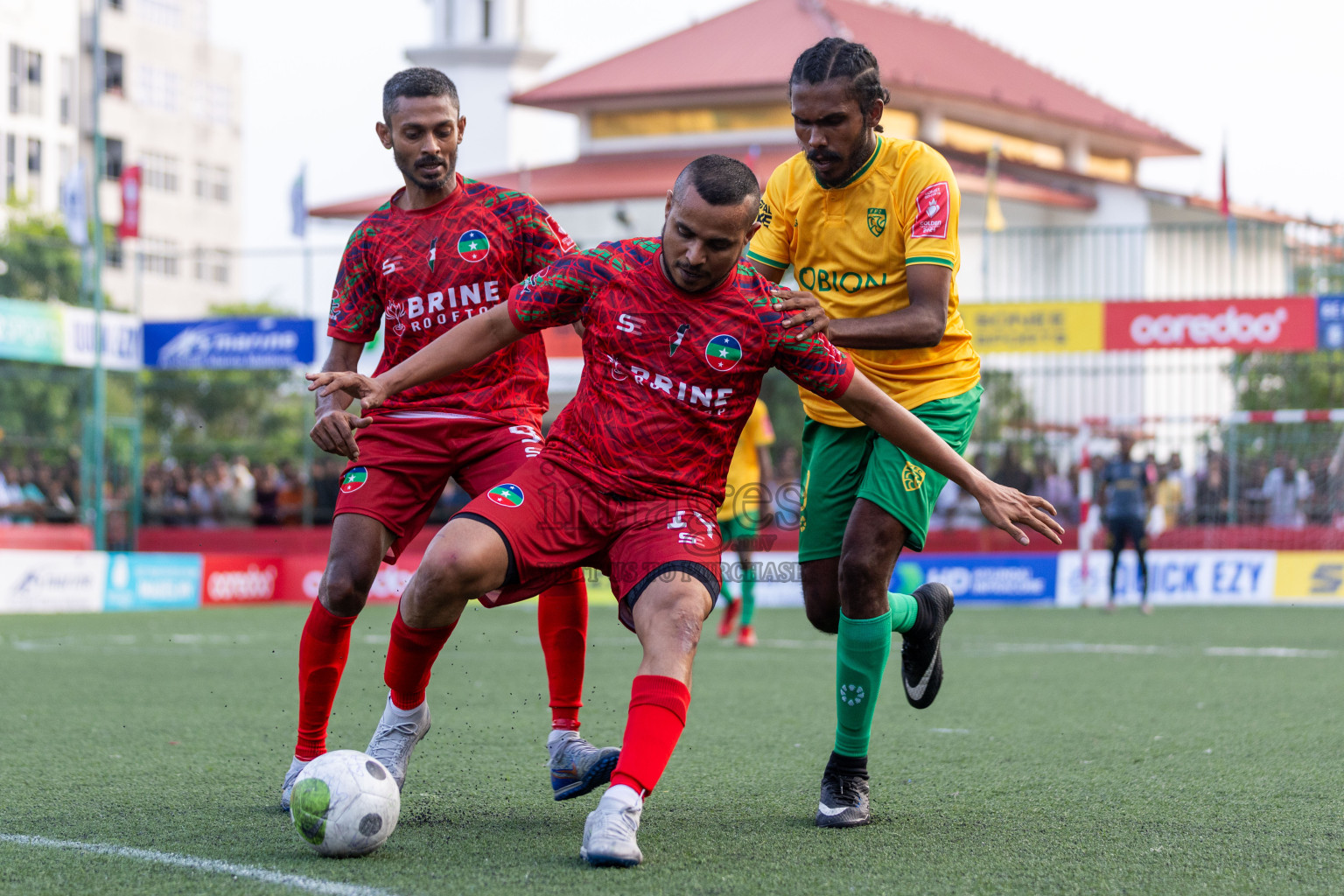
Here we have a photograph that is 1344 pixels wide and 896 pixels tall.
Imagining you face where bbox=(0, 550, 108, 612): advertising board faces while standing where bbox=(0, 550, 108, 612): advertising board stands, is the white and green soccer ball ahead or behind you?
ahead

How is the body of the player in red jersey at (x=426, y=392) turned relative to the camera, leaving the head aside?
toward the camera

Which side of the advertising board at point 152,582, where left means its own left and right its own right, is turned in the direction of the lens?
front

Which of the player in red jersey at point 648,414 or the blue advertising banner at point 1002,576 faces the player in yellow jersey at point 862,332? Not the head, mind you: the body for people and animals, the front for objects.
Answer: the blue advertising banner

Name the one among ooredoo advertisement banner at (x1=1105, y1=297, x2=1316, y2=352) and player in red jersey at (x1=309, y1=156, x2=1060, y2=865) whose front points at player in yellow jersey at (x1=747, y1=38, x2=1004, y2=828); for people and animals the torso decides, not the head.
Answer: the ooredoo advertisement banner

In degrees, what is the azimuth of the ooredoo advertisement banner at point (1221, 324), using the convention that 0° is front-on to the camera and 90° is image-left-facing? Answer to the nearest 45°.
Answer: approximately 0°

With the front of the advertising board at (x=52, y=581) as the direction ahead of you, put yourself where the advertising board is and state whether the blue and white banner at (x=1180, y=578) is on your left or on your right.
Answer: on your left

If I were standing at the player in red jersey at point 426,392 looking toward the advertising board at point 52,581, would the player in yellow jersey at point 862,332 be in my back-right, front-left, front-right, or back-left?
back-right

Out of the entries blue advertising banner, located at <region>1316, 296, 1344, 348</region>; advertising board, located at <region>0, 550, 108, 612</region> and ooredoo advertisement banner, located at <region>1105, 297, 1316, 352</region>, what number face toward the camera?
3

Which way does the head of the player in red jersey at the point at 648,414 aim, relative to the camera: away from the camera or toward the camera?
toward the camera

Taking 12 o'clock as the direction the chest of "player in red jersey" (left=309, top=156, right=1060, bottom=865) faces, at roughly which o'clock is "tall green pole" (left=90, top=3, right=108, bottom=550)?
The tall green pole is roughly at 5 o'clock from the player in red jersey.

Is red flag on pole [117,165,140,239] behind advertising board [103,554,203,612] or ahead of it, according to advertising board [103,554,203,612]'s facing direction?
behind

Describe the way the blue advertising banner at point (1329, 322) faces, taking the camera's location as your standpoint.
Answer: facing the viewer

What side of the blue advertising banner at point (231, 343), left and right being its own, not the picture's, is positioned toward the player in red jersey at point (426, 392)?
front

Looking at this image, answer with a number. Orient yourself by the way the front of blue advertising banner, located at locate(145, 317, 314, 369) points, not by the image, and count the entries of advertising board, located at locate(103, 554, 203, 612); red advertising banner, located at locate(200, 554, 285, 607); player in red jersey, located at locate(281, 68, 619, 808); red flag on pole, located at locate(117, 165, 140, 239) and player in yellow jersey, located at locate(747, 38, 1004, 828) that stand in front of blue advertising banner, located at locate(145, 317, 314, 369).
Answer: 4

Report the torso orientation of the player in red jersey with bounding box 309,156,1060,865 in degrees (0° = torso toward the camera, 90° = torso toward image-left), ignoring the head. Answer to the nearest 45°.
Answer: approximately 0°

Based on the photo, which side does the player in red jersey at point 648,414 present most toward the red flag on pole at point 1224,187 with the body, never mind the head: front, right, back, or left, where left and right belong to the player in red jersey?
back

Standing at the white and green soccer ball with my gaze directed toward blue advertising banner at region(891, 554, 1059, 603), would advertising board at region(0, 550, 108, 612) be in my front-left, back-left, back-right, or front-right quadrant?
front-left
